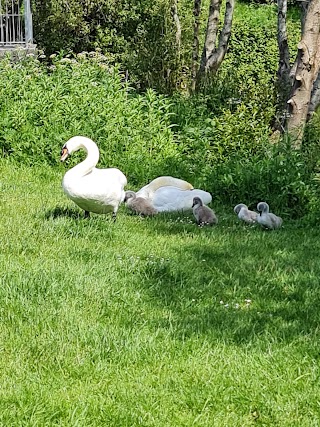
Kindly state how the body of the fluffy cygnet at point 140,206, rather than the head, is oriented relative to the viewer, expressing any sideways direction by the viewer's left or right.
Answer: facing to the left of the viewer

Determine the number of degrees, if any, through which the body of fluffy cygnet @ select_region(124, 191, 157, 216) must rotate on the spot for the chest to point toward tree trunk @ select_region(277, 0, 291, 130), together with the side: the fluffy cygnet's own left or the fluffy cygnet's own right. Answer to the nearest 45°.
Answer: approximately 135° to the fluffy cygnet's own right

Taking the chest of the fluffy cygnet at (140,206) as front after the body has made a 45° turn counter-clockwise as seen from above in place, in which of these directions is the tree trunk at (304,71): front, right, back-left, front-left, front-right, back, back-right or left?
back

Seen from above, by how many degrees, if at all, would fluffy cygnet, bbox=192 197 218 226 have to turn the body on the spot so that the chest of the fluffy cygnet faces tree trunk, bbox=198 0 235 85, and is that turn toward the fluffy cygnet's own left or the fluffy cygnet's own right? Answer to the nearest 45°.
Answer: approximately 90° to the fluffy cygnet's own right

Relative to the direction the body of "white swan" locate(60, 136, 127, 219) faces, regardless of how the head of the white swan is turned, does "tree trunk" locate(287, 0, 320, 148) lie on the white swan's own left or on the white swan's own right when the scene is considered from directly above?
on the white swan's own right

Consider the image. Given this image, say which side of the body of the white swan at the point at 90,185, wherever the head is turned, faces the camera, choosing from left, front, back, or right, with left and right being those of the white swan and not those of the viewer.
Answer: left

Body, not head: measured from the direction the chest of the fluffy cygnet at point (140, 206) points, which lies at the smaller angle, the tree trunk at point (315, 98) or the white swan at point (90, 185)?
the white swan

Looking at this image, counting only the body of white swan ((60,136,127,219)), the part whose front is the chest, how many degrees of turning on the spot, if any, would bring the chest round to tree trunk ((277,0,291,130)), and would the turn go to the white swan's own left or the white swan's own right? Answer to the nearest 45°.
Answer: approximately 135° to the white swan's own right

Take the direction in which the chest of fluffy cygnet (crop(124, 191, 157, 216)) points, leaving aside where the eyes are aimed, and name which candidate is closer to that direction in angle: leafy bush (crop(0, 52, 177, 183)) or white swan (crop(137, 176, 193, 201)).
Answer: the leafy bush

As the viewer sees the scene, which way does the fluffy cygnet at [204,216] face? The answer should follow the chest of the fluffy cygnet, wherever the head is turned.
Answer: to the viewer's left

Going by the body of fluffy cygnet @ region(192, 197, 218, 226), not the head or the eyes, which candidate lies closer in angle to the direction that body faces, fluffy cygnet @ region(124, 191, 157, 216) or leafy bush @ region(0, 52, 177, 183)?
the fluffy cygnet

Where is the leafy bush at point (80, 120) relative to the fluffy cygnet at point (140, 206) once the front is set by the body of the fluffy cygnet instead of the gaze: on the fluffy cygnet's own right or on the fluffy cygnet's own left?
on the fluffy cygnet's own right

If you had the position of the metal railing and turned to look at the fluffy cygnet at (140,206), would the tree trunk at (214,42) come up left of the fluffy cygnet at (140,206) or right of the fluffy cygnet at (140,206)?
left

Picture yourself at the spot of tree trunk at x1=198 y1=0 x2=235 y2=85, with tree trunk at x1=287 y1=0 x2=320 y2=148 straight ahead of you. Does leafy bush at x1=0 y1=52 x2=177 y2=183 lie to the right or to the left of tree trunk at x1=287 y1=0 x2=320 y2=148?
right
